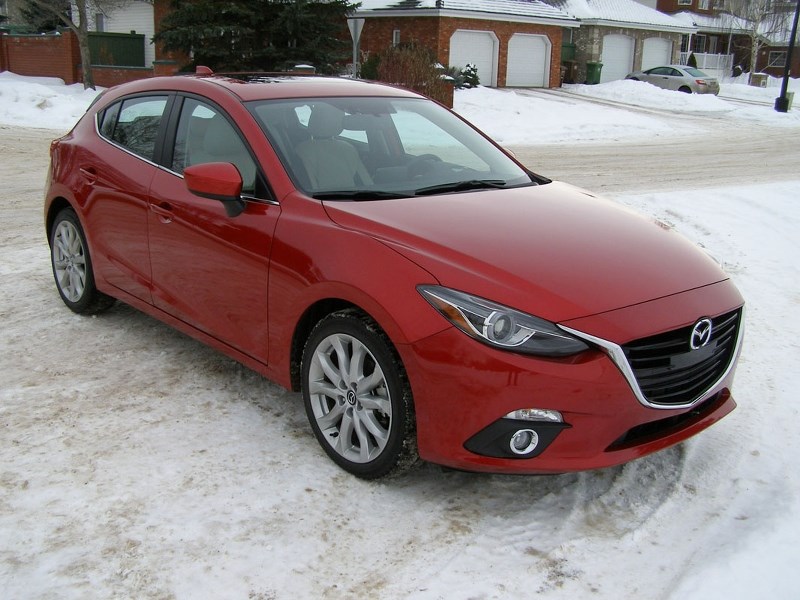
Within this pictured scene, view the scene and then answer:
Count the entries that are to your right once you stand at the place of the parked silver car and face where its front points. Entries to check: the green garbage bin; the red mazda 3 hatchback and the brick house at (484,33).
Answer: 0

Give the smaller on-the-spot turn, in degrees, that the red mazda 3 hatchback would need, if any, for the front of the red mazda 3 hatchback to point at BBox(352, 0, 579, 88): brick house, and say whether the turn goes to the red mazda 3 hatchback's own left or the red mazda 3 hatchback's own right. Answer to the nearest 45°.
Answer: approximately 135° to the red mazda 3 hatchback's own left

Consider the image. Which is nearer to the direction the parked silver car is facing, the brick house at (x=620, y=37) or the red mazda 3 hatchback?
the brick house

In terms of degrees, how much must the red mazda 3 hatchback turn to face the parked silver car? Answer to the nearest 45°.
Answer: approximately 135° to its left

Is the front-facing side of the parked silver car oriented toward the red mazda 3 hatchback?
no

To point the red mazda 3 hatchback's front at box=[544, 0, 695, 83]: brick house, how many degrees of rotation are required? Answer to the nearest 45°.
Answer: approximately 135° to its left

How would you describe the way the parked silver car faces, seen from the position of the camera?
facing away from the viewer and to the left of the viewer

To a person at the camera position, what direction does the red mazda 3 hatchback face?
facing the viewer and to the right of the viewer

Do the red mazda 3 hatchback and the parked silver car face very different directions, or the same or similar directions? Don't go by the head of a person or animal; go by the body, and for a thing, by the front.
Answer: very different directions
